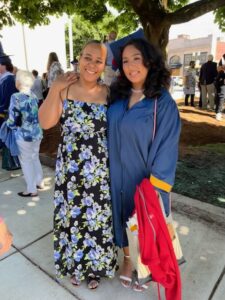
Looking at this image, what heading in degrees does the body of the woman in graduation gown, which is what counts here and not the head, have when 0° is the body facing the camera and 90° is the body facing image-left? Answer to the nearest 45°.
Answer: approximately 45°

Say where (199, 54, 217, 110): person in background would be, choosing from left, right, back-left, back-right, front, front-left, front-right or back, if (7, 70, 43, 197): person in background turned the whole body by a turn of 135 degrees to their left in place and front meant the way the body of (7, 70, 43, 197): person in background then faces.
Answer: back-left

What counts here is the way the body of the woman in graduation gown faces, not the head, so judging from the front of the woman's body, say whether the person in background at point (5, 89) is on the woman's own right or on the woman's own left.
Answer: on the woman's own right

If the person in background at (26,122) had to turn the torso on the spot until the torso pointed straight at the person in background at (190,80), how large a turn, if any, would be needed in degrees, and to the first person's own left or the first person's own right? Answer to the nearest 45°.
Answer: approximately 90° to the first person's own right

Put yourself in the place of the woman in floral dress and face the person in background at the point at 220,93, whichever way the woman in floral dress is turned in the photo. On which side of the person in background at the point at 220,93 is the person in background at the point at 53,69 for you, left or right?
left

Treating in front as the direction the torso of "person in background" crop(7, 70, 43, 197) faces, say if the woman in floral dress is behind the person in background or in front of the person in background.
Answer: behind

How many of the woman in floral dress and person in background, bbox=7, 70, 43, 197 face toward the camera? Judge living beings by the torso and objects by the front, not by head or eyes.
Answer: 1

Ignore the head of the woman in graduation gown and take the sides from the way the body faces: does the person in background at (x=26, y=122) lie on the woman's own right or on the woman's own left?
on the woman's own right

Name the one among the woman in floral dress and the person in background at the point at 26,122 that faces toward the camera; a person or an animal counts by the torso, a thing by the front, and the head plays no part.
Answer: the woman in floral dress

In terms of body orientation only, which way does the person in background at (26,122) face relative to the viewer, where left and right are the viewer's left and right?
facing away from the viewer and to the left of the viewer

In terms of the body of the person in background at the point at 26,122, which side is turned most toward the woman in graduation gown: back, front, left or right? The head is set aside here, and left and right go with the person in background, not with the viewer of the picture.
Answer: back

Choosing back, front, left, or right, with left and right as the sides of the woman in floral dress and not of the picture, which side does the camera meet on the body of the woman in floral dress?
front

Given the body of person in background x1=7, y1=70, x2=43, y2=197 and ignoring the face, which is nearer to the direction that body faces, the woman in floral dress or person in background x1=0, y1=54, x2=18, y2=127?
the person in background

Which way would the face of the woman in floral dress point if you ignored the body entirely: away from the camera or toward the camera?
toward the camera
